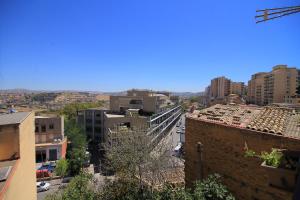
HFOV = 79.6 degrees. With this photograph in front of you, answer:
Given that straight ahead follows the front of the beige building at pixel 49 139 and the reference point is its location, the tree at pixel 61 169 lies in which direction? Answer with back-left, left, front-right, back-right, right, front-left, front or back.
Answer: front

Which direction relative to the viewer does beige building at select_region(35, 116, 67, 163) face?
toward the camera

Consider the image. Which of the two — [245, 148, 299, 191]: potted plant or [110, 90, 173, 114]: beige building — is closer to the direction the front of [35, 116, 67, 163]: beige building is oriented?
the potted plant

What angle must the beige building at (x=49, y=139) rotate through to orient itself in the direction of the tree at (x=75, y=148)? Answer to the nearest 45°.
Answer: approximately 90° to its left

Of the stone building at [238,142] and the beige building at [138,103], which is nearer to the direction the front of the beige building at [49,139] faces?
the stone building

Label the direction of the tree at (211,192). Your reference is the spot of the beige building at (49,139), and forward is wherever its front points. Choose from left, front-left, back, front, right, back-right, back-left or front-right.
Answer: front

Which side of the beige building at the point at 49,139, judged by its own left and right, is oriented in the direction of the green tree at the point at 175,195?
front

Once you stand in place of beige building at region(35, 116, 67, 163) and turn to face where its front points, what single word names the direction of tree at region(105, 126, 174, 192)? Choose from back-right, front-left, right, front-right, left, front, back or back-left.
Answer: front

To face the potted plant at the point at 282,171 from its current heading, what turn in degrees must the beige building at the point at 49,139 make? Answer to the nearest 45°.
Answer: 0° — it already faces it

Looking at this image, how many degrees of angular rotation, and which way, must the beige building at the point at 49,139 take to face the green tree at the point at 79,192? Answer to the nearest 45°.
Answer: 0° — it already faces it
